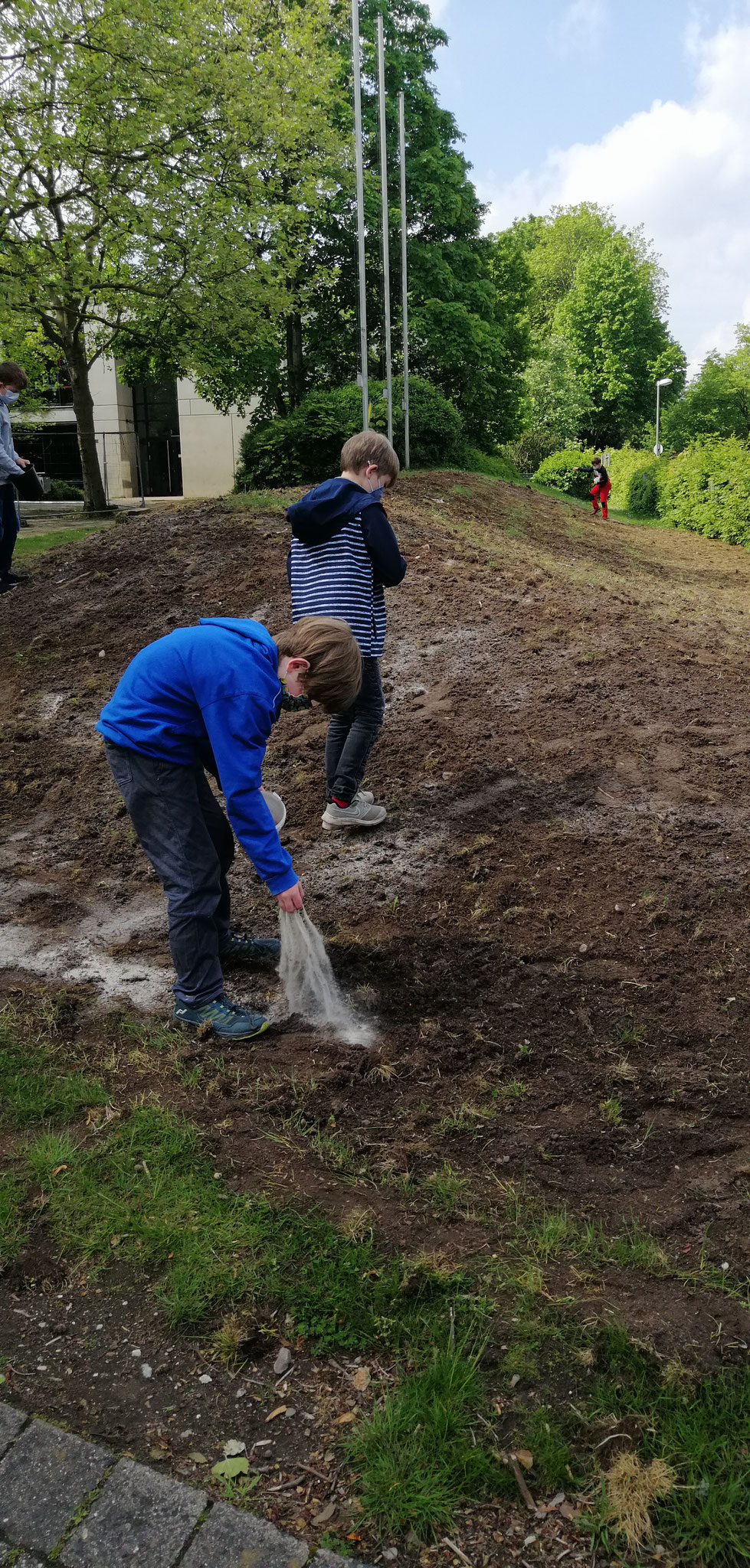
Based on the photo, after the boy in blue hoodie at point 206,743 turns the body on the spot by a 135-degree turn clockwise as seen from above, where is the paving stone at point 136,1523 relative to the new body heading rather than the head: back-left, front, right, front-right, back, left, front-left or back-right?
front-left

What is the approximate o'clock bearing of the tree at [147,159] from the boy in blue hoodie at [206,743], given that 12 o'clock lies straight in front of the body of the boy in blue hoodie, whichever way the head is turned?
The tree is roughly at 9 o'clock from the boy in blue hoodie.

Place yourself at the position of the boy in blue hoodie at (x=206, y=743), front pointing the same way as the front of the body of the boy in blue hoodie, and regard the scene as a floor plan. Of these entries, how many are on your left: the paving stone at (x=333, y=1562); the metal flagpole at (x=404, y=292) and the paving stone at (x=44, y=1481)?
1

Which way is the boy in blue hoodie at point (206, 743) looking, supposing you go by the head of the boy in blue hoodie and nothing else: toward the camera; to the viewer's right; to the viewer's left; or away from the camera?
to the viewer's right

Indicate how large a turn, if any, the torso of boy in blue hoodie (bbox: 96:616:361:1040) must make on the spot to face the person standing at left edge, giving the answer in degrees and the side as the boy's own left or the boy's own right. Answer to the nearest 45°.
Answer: approximately 90° to the boy's own left

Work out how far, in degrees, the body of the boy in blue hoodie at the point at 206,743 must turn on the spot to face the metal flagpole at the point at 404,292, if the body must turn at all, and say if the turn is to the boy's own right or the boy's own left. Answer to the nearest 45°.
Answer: approximately 90° to the boy's own left

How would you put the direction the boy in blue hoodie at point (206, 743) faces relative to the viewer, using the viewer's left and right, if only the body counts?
facing to the right of the viewer

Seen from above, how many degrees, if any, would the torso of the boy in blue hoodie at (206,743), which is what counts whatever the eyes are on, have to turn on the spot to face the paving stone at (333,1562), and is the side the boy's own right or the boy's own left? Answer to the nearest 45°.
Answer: approximately 90° to the boy's own right

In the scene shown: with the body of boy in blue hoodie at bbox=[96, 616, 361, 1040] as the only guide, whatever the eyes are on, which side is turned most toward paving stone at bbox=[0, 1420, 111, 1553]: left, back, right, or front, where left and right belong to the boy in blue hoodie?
right

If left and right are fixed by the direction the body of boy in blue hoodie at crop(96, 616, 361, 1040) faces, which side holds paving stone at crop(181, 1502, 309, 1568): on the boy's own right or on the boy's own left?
on the boy's own right
